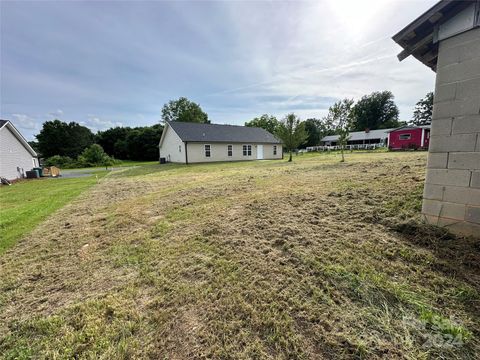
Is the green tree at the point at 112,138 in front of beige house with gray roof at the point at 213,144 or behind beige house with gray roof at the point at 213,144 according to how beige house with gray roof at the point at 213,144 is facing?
behind

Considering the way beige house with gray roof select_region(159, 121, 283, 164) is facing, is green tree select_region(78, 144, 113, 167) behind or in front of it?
behind

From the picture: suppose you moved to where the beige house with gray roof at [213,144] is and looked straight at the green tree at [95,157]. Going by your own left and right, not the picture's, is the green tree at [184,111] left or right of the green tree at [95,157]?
right

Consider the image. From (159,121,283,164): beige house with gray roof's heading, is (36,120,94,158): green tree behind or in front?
behind

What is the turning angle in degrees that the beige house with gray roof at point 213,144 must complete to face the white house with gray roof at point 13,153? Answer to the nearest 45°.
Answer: approximately 90° to its right

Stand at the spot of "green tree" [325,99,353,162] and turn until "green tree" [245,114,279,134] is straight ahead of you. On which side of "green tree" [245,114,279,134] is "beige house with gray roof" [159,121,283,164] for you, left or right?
left

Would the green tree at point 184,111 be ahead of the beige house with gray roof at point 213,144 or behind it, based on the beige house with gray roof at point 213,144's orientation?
behind
